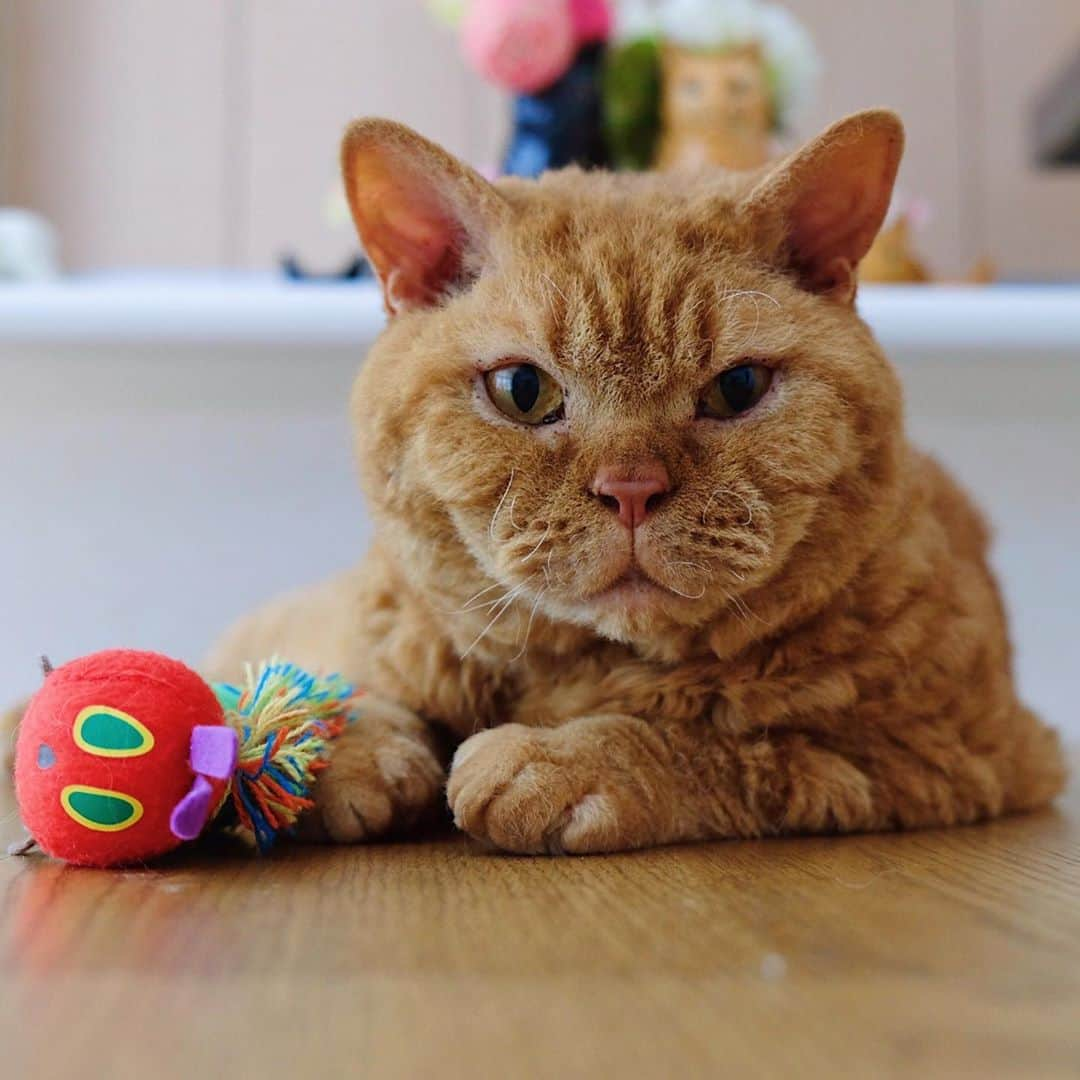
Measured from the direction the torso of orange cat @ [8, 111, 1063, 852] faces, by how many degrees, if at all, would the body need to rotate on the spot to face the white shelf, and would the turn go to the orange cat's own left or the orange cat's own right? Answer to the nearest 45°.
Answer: approximately 135° to the orange cat's own right

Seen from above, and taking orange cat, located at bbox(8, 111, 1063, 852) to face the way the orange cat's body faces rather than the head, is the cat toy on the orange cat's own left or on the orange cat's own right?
on the orange cat's own right

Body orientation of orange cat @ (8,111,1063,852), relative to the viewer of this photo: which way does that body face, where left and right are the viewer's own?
facing the viewer

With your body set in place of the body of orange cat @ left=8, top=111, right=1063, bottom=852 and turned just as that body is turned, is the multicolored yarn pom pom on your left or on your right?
on your right
